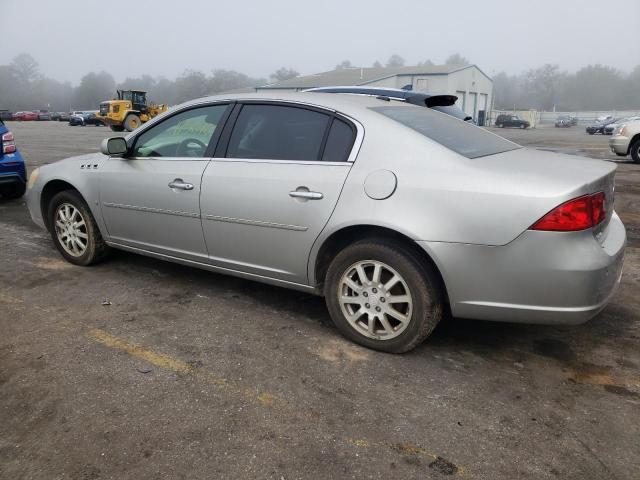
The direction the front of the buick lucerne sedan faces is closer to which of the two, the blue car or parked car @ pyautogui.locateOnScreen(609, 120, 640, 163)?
the blue car

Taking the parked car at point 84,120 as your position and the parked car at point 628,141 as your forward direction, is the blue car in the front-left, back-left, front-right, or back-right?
front-right

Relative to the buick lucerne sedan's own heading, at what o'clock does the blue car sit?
The blue car is roughly at 12 o'clock from the buick lucerne sedan.

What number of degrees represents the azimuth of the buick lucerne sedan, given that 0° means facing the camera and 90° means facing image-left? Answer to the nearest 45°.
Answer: approximately 135°

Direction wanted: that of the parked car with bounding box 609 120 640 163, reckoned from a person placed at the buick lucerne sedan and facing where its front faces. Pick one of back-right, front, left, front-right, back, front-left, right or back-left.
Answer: right

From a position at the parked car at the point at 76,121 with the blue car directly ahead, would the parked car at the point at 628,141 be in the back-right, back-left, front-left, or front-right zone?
front-left

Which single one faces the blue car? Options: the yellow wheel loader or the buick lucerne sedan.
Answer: the buick lucerne sedan

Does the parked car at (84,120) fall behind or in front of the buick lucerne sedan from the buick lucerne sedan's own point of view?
in front

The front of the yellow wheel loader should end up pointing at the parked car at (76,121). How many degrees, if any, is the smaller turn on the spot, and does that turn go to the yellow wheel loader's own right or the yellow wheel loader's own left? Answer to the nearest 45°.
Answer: approximately 45° to the yellow wheel loader's own left
